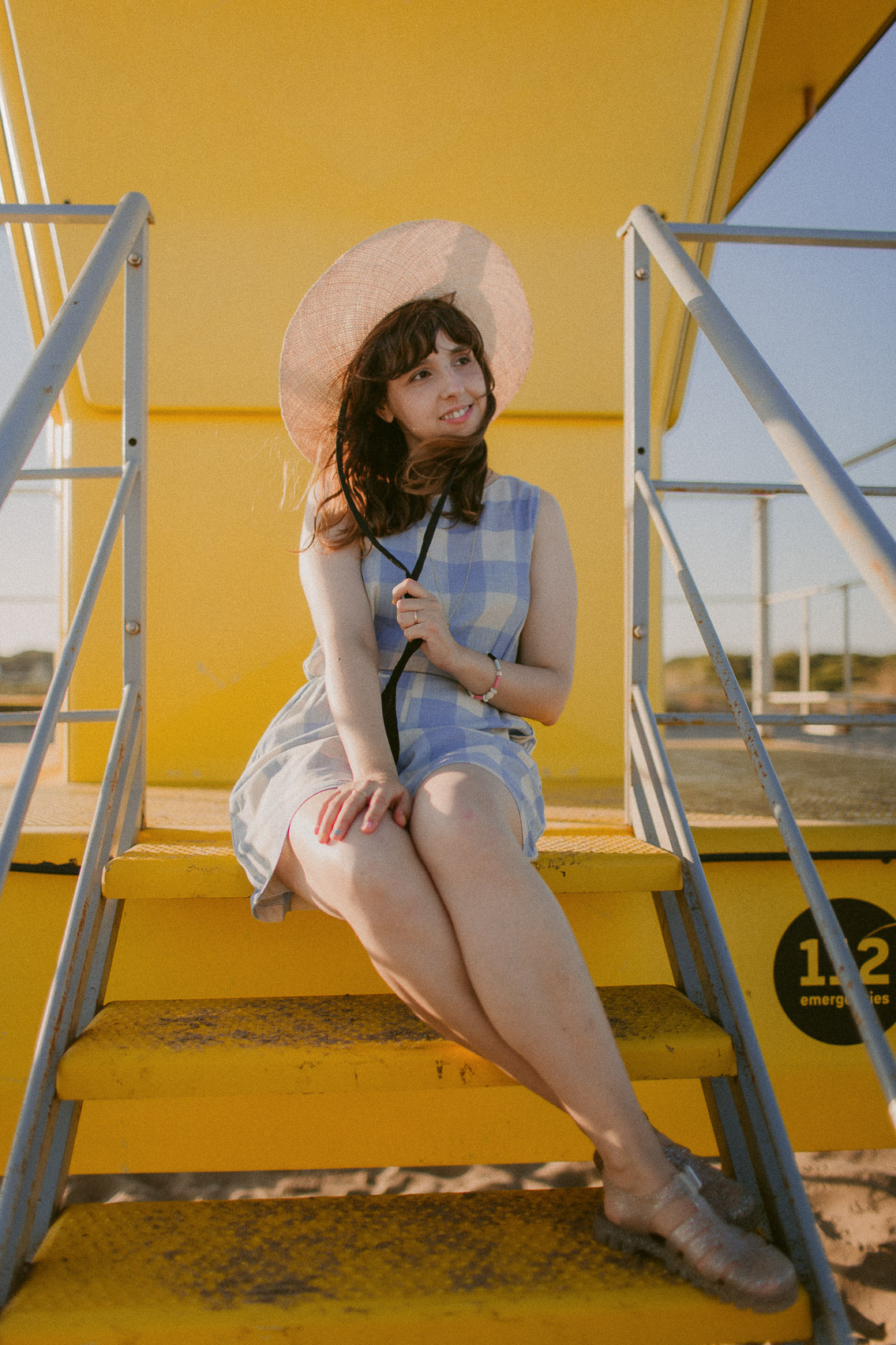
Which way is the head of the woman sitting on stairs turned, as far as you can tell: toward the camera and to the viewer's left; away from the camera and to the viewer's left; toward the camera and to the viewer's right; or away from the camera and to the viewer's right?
toward the camera and to the viewer's right

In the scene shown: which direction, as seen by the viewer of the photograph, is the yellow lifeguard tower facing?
facing the viewer
